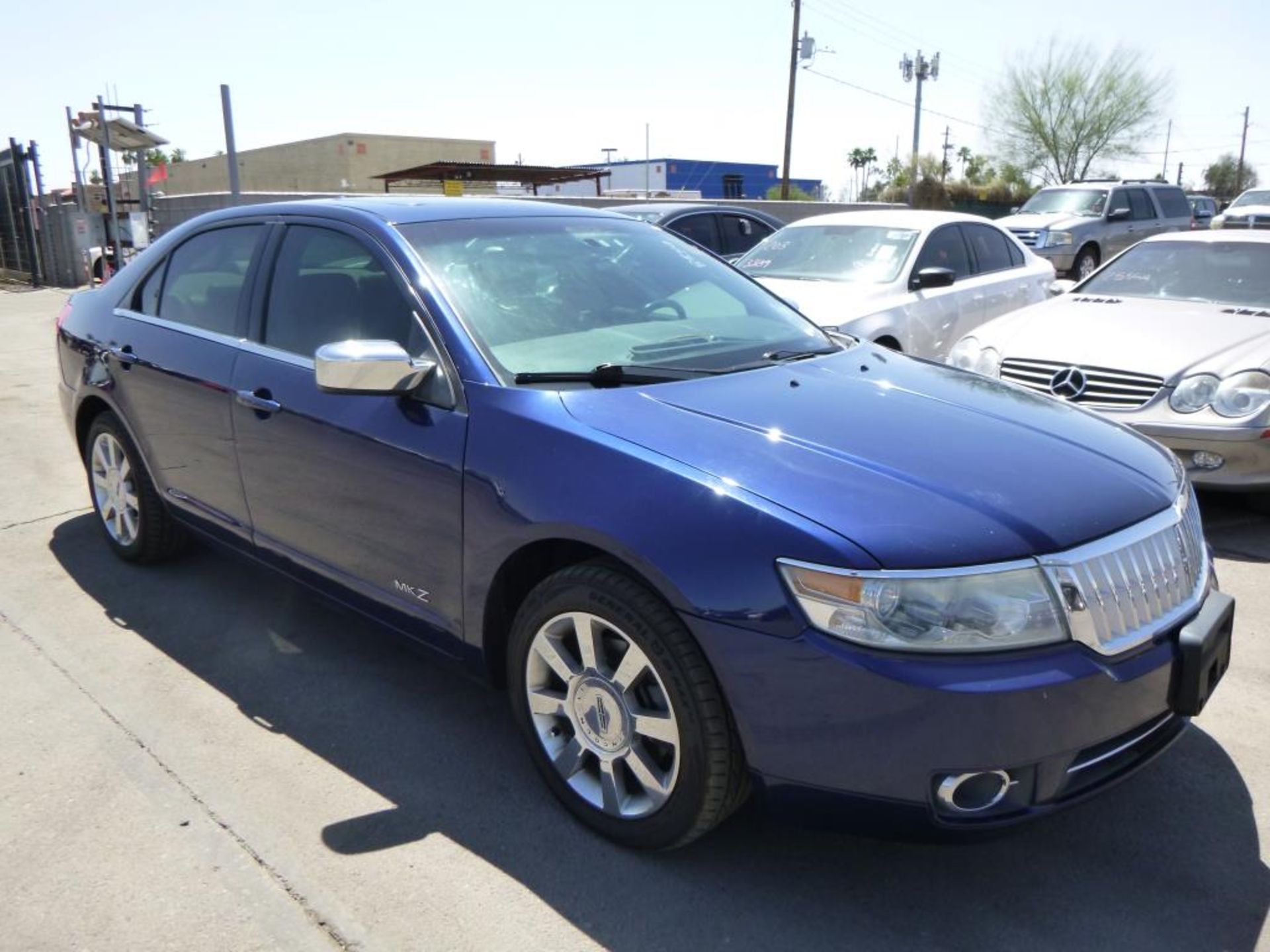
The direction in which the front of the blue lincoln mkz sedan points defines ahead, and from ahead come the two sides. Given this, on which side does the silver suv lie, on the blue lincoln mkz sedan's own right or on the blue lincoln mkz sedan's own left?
on the blue lincoln mkz sedan's own left

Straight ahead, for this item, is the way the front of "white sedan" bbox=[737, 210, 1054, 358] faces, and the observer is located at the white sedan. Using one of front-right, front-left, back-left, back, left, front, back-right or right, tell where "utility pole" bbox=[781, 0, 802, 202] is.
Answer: back-right

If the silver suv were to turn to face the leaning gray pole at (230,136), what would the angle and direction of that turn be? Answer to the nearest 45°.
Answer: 0° — it already faces it

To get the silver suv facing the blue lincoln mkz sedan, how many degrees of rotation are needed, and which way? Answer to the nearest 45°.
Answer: approximately 45° to its left

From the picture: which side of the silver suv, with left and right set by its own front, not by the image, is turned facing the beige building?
right

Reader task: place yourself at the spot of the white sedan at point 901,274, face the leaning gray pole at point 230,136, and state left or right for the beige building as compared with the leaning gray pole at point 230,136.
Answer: right

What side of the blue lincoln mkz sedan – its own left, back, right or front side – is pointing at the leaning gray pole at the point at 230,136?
back

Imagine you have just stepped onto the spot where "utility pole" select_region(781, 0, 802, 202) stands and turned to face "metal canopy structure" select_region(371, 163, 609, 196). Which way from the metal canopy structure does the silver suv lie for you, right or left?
left

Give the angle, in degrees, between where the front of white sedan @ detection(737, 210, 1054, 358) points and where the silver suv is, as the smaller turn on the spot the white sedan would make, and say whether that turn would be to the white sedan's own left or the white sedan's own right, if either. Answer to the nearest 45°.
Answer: approximately 135° to the white sedan's own right

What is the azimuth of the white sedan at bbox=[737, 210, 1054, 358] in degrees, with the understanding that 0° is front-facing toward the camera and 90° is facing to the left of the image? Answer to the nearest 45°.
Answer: approximately 45°

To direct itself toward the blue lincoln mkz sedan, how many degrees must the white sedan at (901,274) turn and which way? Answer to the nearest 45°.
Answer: approximately 45° to its left

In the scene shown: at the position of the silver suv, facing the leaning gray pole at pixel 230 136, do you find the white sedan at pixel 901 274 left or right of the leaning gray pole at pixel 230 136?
left

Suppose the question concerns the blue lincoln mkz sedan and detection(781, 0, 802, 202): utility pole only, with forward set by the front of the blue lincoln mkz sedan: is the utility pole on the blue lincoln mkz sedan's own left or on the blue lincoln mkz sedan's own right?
on the blue lincoln mkz sedan's own left

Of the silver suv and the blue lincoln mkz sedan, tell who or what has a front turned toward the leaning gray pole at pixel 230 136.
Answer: the silver suv

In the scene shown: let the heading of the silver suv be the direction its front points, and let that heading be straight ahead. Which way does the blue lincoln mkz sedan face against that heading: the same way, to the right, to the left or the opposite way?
to the left

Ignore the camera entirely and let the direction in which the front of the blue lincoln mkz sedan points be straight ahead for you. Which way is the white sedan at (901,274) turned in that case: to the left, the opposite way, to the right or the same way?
to the right
